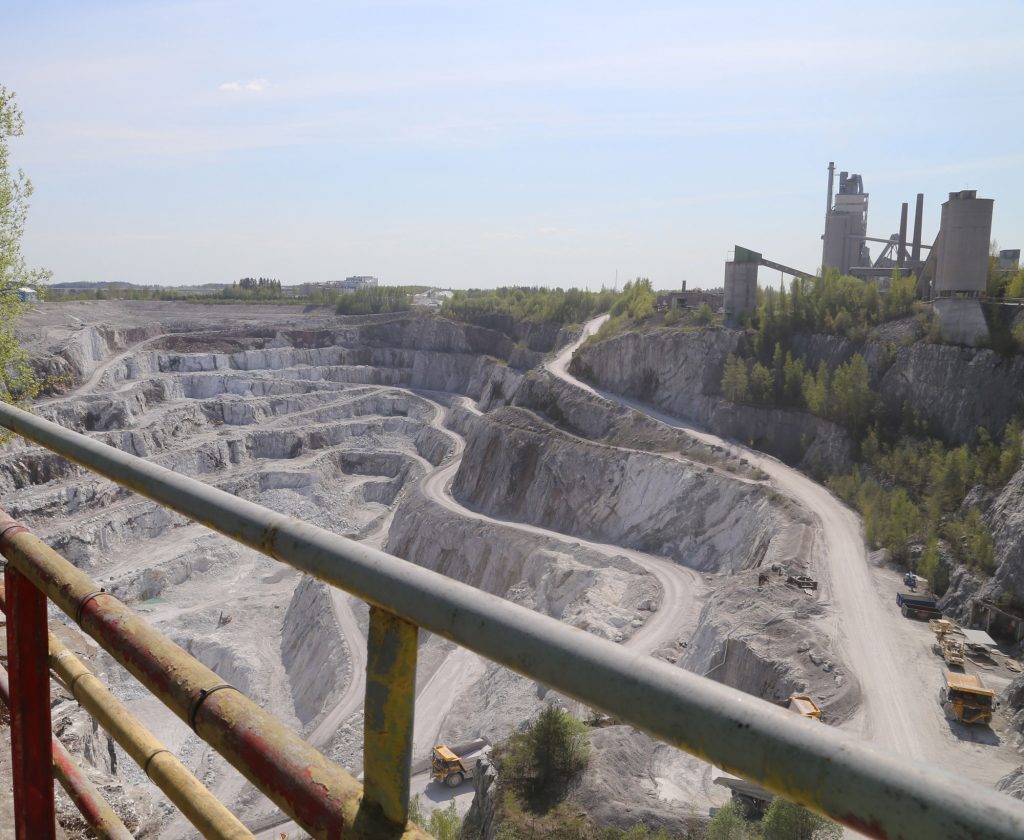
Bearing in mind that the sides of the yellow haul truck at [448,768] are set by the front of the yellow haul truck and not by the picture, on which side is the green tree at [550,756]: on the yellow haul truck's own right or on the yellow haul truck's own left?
on the yellow haul truck's own left

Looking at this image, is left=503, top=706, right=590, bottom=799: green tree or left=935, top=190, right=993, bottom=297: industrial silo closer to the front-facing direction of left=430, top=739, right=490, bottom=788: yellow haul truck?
the green tree

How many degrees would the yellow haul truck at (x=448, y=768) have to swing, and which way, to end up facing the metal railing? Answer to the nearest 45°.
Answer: approximately 45° to its left

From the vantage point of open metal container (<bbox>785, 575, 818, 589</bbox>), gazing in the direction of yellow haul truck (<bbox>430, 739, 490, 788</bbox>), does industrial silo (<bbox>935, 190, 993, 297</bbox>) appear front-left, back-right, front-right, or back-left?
back-right

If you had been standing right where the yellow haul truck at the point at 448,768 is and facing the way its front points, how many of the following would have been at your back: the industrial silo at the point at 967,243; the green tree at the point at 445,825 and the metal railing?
1

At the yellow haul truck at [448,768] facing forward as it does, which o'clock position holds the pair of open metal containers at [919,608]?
The pair of open metal containers is roughly at 7 o'clock from the yellow haul truck.

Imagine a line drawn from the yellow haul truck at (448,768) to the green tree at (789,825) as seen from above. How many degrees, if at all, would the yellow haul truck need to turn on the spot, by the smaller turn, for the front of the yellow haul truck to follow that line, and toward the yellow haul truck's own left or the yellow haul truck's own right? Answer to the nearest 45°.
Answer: approximately 90° to the yellow haul truck's own left

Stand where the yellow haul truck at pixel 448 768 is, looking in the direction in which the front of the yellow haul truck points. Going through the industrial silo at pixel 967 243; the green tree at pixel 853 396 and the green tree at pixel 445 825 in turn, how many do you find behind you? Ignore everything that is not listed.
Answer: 2
